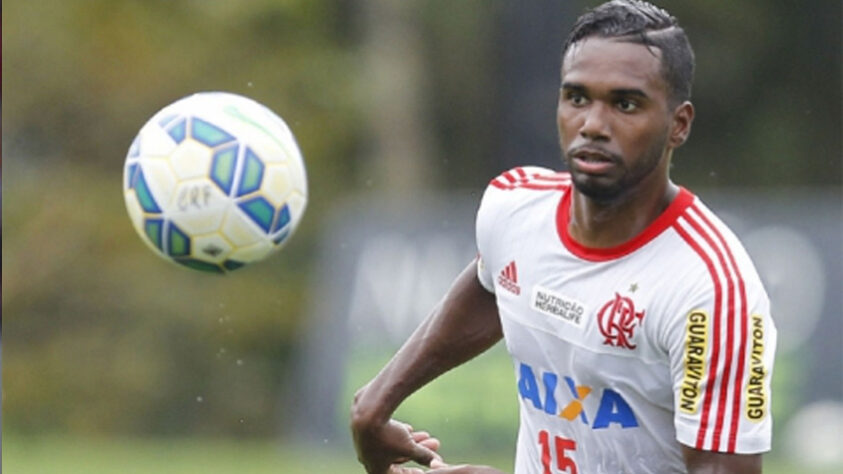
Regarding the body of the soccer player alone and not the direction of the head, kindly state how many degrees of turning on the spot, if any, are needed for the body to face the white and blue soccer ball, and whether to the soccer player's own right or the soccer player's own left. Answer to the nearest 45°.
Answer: approximately 90° to the soccer player's own right

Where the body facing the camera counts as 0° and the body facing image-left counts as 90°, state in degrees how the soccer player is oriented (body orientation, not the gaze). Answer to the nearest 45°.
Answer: approximately 45°
